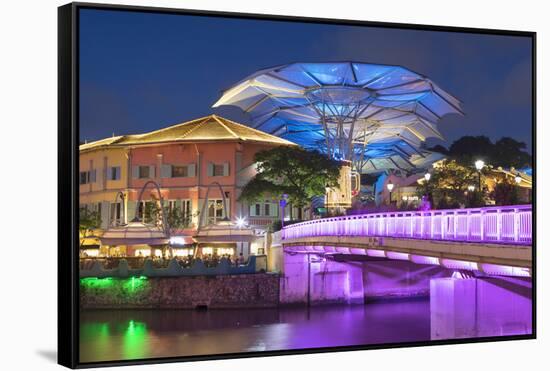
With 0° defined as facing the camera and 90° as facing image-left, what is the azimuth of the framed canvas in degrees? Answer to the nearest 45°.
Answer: approximately 315°
